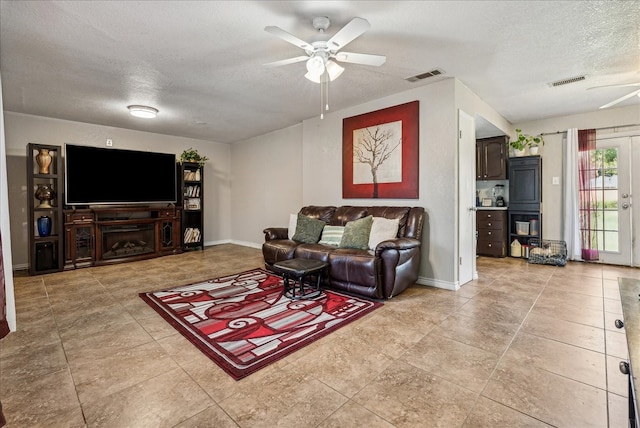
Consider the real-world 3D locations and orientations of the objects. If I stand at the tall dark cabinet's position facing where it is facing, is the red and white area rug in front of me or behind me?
in front

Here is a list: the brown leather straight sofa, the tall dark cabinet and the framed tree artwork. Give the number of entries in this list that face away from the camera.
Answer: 0

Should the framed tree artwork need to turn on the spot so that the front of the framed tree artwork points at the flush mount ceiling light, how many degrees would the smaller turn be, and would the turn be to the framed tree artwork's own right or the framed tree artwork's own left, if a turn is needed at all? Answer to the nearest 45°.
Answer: approximately 45° to the framed tree artwork's own right

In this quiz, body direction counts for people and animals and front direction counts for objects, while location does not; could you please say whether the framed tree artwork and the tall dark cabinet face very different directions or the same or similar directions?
same or similar directions

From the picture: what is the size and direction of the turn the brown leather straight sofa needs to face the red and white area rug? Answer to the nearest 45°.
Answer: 0° — it already faces it

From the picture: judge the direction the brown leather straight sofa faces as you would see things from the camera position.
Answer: facing the viewer and to the left of the viewer

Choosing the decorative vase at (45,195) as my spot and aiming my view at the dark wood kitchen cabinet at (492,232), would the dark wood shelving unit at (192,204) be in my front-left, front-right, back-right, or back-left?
front-left

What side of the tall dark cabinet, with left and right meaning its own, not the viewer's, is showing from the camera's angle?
front

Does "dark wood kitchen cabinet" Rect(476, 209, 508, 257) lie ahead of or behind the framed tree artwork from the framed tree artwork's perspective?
behind

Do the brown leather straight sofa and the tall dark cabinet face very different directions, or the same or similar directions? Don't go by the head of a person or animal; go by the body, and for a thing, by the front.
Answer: same or similar directions

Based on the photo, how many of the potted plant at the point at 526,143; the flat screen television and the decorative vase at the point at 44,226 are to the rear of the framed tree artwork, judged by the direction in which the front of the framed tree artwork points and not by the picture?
1

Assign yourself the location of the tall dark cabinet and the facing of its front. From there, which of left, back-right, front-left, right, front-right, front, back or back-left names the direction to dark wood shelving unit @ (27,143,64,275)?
front-right

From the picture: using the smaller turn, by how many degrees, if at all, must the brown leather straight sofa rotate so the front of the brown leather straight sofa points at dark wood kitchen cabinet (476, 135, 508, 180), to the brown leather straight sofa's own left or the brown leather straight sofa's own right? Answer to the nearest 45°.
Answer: approximately 180°

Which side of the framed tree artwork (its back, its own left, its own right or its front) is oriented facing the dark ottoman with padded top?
front

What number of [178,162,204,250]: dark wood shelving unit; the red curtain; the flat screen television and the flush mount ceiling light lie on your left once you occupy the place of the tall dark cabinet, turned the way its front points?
1
